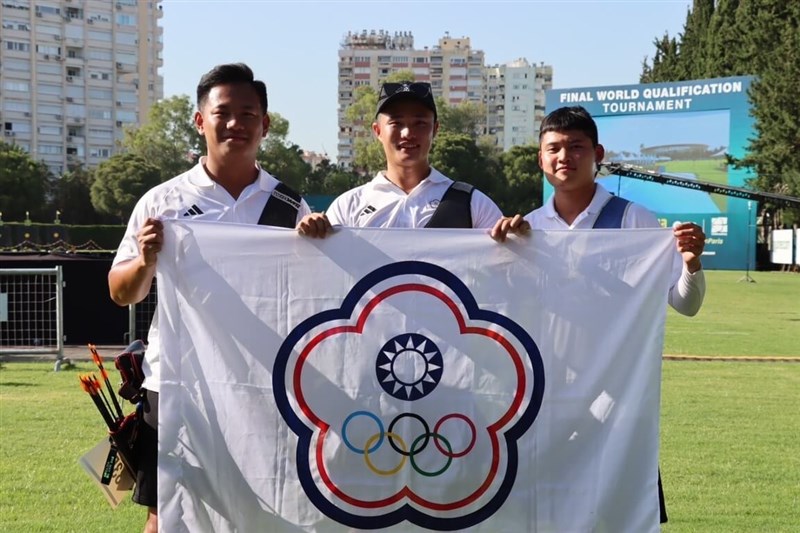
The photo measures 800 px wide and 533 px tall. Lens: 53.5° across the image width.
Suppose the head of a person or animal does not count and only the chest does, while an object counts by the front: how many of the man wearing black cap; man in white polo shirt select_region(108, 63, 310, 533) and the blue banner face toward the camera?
3

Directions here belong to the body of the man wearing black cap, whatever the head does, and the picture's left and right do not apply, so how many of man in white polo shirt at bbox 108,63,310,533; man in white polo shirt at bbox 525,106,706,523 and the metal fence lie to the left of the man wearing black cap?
1

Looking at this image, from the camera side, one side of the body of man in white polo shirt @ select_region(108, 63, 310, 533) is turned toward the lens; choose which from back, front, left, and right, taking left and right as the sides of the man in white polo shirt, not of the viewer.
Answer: front

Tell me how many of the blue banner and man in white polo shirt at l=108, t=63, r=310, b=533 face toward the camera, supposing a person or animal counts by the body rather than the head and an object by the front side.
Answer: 2

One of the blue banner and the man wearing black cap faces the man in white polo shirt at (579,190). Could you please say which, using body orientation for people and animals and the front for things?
the blue banner

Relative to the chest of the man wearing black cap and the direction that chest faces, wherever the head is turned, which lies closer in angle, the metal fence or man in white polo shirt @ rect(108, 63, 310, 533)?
the man in white polo shirt

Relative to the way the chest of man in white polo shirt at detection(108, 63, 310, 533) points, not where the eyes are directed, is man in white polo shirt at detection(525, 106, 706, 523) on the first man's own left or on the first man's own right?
on the first man's own left

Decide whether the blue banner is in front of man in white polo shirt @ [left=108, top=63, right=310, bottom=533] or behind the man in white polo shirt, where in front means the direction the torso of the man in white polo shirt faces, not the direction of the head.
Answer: behind

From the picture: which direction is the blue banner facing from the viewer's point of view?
toward the camera

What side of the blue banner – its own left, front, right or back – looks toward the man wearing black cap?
front
